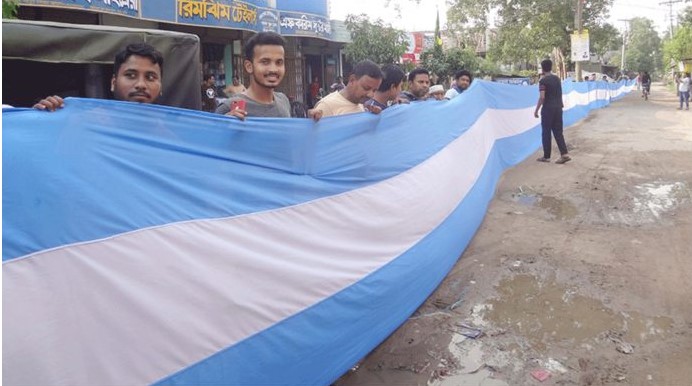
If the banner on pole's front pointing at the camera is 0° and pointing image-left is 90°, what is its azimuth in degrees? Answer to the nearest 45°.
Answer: approximately 0°

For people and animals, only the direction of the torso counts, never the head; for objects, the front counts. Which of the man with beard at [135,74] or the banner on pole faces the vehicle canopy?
the banner on pole

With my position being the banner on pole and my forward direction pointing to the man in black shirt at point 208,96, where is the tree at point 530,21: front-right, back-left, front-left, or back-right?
back-right

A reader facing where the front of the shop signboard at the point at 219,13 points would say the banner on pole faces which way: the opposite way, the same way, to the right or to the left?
to the right

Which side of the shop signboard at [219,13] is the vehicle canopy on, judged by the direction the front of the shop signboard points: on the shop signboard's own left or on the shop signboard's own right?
on the shop signboard's own right

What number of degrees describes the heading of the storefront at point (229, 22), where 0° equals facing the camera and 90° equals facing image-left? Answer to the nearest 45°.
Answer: approximately 315°

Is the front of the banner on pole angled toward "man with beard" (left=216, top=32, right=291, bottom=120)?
yes

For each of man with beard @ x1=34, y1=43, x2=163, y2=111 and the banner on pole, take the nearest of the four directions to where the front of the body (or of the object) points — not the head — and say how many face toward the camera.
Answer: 2
